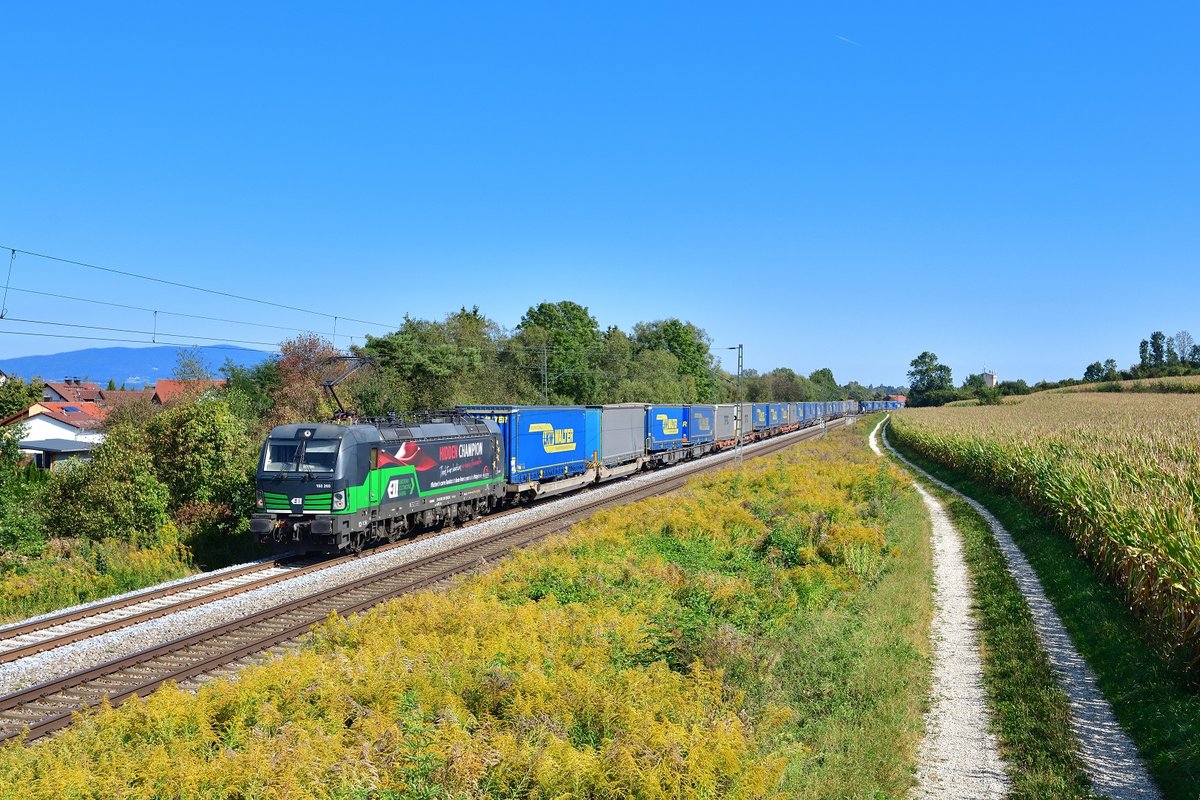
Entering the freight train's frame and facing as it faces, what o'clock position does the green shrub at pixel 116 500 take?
The green shrub is roughly at 2 o'clock from the freight train.

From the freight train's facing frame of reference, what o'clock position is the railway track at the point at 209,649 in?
The railway track is roughly at 11 o'clock from the freight train.

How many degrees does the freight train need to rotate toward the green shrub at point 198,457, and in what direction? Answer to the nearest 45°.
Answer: approximately 90° to its right

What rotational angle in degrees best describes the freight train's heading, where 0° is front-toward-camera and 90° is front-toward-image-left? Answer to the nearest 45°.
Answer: approximately 45°
